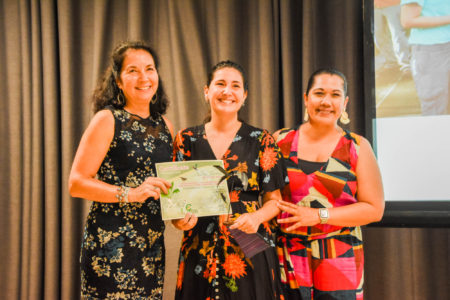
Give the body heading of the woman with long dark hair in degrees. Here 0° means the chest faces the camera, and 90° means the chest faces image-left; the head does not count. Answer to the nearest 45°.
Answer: approximately 315°

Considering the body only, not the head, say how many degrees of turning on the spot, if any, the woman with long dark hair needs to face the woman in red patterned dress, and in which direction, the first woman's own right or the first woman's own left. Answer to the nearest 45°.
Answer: approximately 45° to the first woman's own left
